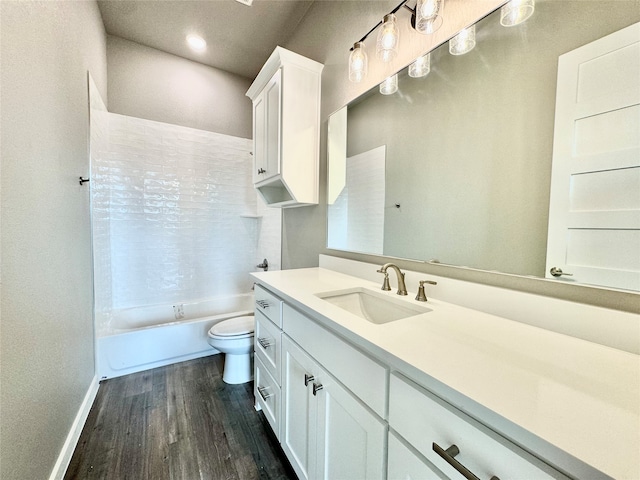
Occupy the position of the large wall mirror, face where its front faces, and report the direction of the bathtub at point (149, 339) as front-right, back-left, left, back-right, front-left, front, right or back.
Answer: front-right

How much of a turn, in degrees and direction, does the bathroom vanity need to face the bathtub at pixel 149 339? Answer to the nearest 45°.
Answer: approximately 45° to its right

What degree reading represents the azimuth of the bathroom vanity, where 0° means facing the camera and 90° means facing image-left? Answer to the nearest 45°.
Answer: approximately 45°

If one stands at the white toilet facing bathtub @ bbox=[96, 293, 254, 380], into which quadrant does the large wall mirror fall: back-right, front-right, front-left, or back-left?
back-left

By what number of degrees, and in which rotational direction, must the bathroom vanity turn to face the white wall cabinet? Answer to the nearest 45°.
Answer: approximately 90° to its right

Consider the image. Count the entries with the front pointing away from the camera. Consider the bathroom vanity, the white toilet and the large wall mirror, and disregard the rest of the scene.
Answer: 0

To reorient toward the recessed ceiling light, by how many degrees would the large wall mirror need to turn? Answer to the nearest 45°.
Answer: approximately 45° to its right

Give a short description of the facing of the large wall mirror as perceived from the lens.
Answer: facing the viewer and to the left of the viewer

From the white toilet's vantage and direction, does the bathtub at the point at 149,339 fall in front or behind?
in front

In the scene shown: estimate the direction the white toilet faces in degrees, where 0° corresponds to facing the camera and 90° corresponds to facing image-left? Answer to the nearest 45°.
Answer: approximately 90°

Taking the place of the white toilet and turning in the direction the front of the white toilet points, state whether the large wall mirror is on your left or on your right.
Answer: on your left
